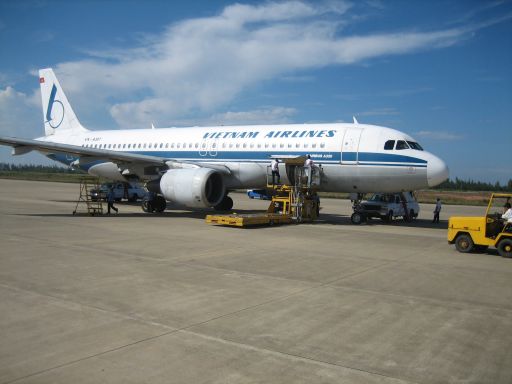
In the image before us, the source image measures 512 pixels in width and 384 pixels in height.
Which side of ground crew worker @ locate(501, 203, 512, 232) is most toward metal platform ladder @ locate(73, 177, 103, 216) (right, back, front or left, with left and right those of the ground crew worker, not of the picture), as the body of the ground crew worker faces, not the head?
front

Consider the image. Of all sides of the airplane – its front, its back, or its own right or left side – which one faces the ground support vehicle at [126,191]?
back

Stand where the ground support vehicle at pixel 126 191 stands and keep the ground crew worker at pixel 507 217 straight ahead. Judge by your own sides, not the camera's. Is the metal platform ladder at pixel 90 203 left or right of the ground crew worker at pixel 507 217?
right

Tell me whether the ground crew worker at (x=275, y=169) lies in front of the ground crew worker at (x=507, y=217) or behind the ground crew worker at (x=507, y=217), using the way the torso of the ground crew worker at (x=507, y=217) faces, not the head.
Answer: in front

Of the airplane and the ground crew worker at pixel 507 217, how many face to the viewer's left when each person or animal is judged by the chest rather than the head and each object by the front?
1

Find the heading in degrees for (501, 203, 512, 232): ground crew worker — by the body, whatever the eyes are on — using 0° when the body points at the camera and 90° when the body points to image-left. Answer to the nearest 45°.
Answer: approximately 90°

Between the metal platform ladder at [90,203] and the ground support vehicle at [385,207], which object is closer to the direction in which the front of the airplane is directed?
the ground support vehicle

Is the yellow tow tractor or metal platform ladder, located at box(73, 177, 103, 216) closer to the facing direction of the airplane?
the yellow tow tractor

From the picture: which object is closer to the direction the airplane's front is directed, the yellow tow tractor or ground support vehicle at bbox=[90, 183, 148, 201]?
the yellow tow tractor

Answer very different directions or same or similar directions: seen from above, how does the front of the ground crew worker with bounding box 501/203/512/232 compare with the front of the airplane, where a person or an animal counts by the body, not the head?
very different directions

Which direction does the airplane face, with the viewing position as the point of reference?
facing the viewer and to the right of the viewer

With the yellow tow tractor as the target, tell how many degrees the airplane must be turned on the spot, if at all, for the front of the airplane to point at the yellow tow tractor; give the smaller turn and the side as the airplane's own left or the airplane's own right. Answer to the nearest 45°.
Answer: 0° — it already faces it
